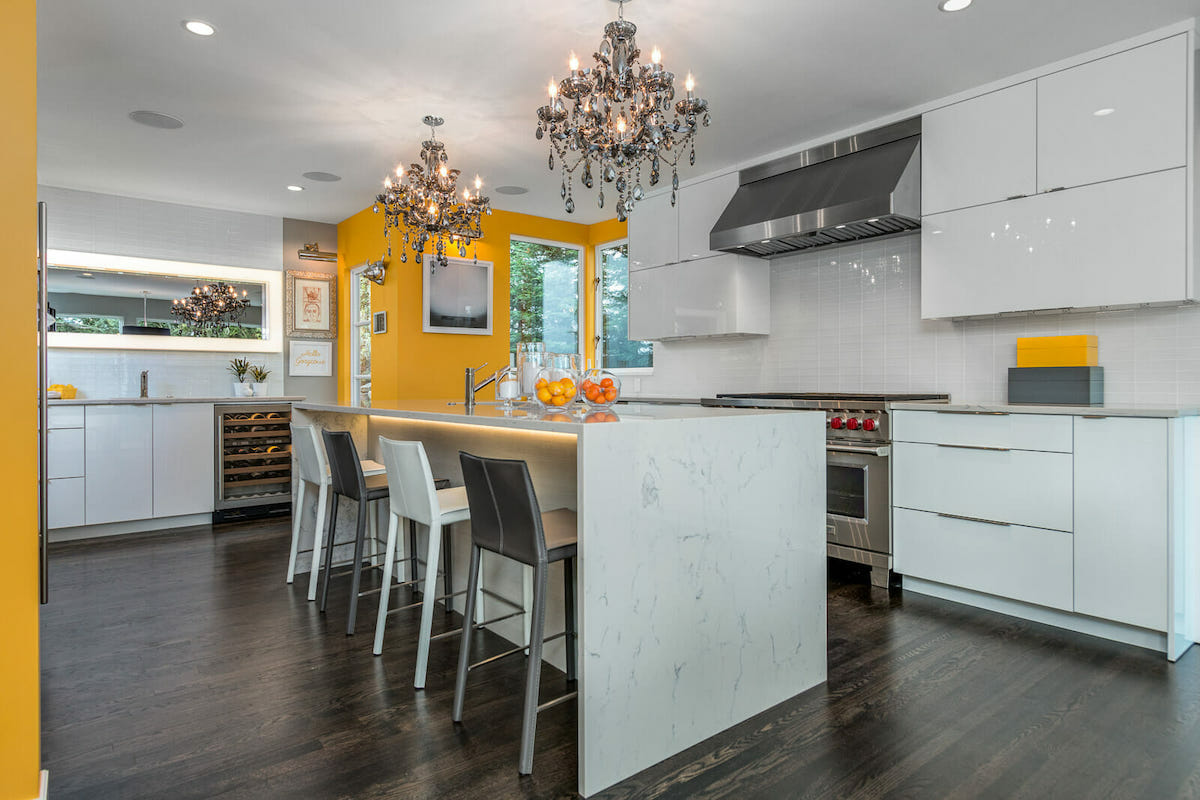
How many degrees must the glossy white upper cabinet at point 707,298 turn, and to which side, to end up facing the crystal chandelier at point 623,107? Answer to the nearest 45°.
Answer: approximately 45° to its left

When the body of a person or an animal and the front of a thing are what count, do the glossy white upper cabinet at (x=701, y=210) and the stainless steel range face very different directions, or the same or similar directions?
same or similar directions

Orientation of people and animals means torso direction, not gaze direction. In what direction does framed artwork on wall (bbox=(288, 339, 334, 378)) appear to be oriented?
toward the camera

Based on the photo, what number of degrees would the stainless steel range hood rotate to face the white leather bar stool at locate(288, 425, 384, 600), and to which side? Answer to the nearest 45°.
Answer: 0° — it already faces it

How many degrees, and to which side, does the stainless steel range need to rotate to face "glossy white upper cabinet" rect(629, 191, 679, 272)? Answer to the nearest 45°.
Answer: approximately 90° to its right

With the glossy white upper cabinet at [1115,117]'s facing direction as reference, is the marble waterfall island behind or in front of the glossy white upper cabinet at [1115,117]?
in front

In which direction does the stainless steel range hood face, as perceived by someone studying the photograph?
facing the viewer and to the left of the viewer

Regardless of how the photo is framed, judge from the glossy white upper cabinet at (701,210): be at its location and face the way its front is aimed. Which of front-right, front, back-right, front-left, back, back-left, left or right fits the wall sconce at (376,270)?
front-right

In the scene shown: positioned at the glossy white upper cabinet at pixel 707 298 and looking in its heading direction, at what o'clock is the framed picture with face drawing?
The framed picture with face drawing is roughly at 2 o'clock from the glossy white upper cabinet.

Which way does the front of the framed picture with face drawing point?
toward the camera

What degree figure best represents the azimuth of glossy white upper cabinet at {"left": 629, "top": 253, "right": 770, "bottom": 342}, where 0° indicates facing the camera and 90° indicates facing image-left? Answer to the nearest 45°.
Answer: approximately 45°

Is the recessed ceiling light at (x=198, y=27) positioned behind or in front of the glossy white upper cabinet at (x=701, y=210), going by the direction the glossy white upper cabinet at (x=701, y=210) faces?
in front

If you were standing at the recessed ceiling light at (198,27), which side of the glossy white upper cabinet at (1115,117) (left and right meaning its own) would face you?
front

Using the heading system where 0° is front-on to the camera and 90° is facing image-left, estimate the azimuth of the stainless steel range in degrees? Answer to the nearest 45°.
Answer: approximately 45°

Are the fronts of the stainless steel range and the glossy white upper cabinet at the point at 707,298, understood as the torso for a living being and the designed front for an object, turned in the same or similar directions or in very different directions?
same or similar directions

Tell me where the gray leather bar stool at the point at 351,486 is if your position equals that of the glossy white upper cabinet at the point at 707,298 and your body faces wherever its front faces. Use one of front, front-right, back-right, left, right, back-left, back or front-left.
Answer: front

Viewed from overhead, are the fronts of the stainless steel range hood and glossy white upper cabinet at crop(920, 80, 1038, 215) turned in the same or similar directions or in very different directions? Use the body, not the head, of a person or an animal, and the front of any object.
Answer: same or similar directions

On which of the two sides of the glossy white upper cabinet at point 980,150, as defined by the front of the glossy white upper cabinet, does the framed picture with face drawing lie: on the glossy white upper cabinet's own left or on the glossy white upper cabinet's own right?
on the glossy white upper cabinet's own right

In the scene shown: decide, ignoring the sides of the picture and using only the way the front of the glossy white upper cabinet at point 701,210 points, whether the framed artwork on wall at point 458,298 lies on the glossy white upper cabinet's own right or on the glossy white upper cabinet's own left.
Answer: on the glossy white upper cabinet's own right
